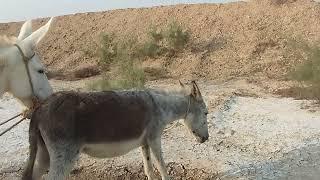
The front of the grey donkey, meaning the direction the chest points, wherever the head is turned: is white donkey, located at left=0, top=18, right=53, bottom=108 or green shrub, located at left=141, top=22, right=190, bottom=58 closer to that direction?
the green shrub

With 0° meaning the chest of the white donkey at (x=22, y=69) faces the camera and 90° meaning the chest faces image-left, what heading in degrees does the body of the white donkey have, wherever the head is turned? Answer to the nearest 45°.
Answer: approximately 270°

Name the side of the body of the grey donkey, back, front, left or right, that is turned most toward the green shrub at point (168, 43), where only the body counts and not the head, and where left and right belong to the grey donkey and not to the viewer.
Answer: left

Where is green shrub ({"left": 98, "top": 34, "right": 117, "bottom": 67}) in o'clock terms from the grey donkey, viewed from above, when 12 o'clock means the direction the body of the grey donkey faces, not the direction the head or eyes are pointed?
The green shrub is roughly at 9 o'clock from the grey donkey.

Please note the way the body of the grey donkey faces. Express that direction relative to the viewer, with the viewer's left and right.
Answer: facing to the right of the viewer

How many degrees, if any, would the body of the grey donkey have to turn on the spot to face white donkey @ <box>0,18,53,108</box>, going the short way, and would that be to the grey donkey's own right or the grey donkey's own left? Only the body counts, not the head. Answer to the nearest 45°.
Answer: approximately 180°

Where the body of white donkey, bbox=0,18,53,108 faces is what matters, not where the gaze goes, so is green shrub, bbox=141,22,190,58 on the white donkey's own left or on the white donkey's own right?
on the white donkey's own left

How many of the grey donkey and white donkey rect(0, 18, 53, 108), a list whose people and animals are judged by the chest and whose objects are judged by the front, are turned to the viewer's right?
2
